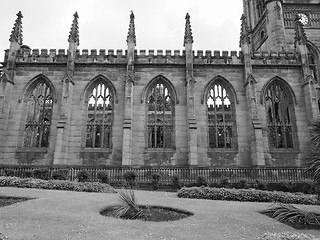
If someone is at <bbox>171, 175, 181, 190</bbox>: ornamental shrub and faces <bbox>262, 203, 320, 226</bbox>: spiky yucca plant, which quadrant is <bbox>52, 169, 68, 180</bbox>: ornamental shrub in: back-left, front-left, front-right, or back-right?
back-right

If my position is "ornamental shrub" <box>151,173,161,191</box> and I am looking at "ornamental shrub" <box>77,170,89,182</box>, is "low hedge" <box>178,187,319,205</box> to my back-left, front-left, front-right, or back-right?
back-left

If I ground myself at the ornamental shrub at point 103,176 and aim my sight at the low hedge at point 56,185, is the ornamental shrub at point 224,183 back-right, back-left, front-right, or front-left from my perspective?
back-left

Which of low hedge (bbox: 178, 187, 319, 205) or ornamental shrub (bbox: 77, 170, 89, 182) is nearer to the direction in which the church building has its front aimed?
the low hedge

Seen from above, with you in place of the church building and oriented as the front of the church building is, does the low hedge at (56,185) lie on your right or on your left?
on your right

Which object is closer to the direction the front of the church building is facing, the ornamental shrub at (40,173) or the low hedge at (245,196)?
the low hedge
